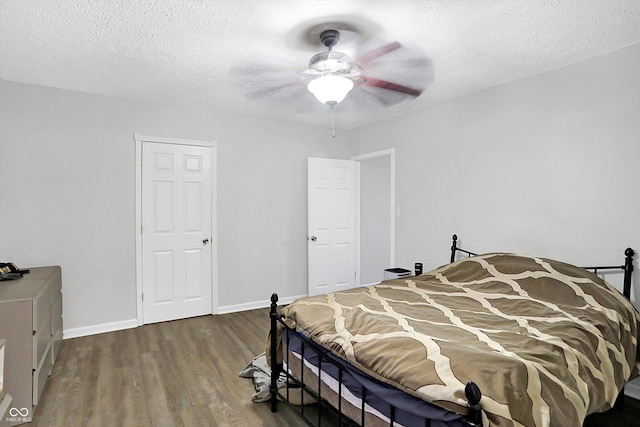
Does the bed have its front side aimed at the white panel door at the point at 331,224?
no

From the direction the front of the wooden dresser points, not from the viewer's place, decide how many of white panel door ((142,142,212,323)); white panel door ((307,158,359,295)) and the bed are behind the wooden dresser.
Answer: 0

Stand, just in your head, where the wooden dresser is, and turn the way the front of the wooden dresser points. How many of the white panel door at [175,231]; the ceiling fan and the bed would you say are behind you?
0

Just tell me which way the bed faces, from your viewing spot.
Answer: facing the viewer and to the left of the viewer

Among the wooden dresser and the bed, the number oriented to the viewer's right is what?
1

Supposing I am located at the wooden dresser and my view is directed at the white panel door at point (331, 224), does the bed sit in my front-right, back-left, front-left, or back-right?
front-right

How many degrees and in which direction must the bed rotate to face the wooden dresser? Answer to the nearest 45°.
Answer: approximately 45° to its right

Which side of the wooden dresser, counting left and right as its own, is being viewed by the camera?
right

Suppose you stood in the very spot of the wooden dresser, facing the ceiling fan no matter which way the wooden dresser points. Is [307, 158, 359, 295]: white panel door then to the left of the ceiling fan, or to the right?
left

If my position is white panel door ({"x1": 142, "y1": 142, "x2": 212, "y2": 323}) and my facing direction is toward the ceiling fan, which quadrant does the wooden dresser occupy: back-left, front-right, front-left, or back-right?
front-right

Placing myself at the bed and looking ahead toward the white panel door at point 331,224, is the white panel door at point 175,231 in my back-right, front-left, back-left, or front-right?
front-left

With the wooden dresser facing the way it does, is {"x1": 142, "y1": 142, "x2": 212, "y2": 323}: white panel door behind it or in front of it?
in front

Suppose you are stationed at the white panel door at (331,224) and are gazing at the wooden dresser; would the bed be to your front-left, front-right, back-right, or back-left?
front-left

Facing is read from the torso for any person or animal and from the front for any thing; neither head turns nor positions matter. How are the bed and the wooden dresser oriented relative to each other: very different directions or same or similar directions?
very different directions

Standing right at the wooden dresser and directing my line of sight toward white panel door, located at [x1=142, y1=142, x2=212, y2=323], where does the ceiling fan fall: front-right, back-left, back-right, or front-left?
front-right
